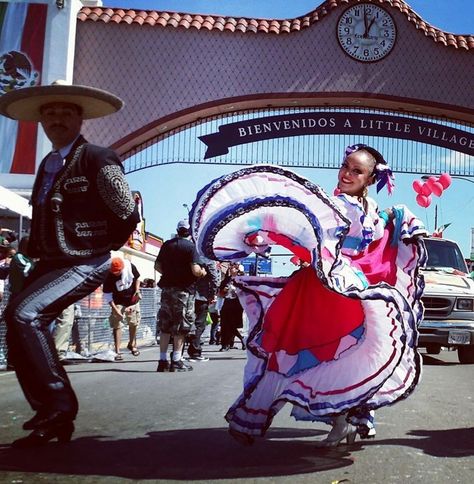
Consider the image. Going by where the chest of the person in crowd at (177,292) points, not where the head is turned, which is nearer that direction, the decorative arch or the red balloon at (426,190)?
the decorative arch

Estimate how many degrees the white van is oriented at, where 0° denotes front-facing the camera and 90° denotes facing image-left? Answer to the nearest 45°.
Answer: approximately 0°

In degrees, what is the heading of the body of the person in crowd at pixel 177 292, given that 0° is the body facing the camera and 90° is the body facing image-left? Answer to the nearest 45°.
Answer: approximately 225°

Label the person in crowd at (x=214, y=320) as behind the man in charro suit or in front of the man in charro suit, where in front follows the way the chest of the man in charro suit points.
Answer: behind

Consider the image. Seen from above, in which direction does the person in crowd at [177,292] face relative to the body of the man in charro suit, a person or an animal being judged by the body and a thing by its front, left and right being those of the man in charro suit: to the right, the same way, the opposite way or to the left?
the opposite way

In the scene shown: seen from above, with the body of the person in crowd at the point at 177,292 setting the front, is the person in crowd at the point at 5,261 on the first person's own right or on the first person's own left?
on the first person's own left

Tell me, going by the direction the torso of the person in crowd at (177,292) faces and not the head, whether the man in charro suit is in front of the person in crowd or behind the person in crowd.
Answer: behind
